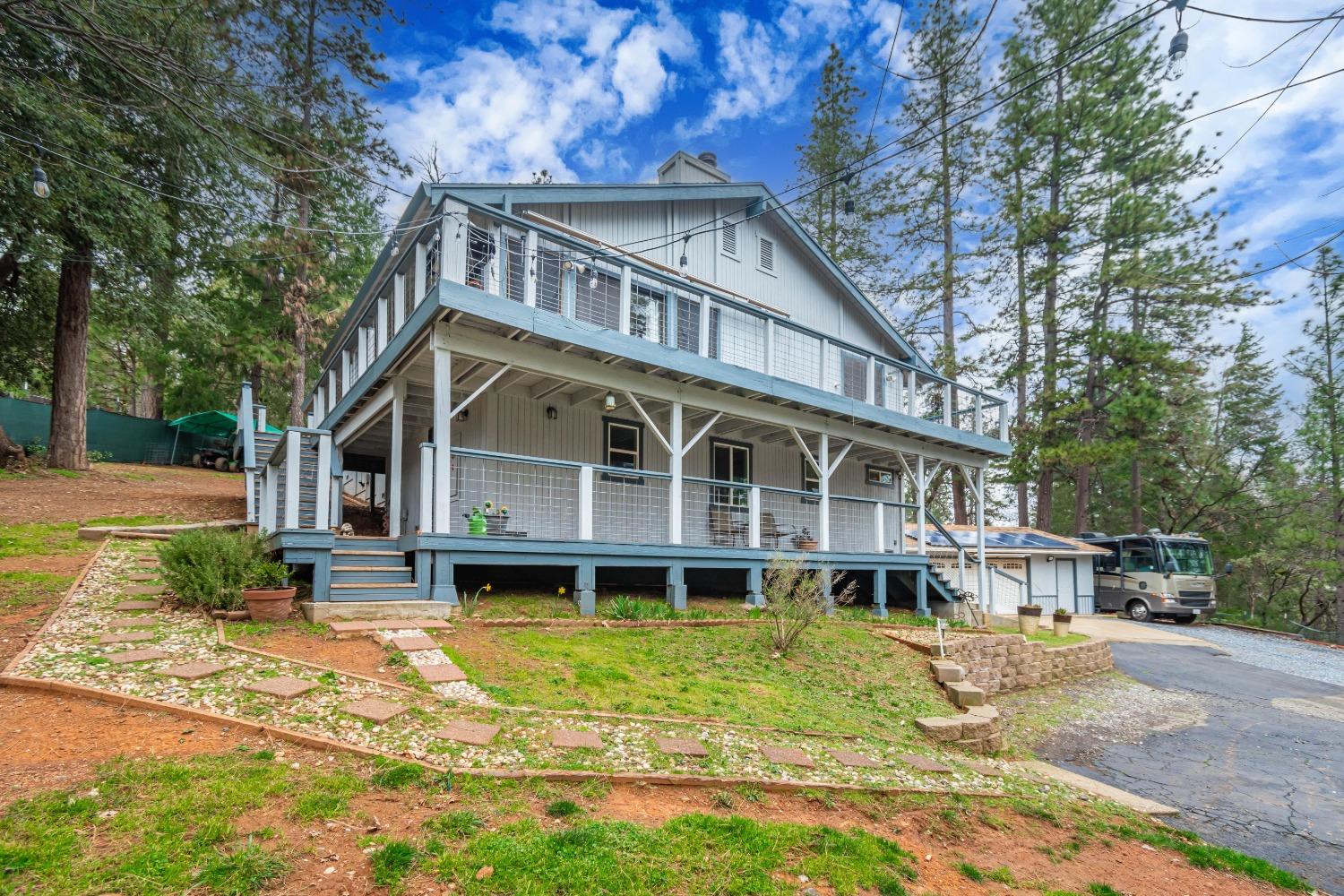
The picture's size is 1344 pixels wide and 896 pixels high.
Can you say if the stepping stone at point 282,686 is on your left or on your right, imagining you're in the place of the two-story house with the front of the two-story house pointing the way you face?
on your right

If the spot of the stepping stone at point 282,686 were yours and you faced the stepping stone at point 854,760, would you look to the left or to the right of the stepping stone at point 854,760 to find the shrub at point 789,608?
left

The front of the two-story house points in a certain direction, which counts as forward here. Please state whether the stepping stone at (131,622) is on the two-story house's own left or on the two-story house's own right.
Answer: on the two-story house's own right

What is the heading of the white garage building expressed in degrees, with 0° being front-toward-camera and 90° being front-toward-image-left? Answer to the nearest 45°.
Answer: approximately 0°

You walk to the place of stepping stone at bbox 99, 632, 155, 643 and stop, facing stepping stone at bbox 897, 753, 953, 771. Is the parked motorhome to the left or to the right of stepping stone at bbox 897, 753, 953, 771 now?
left
